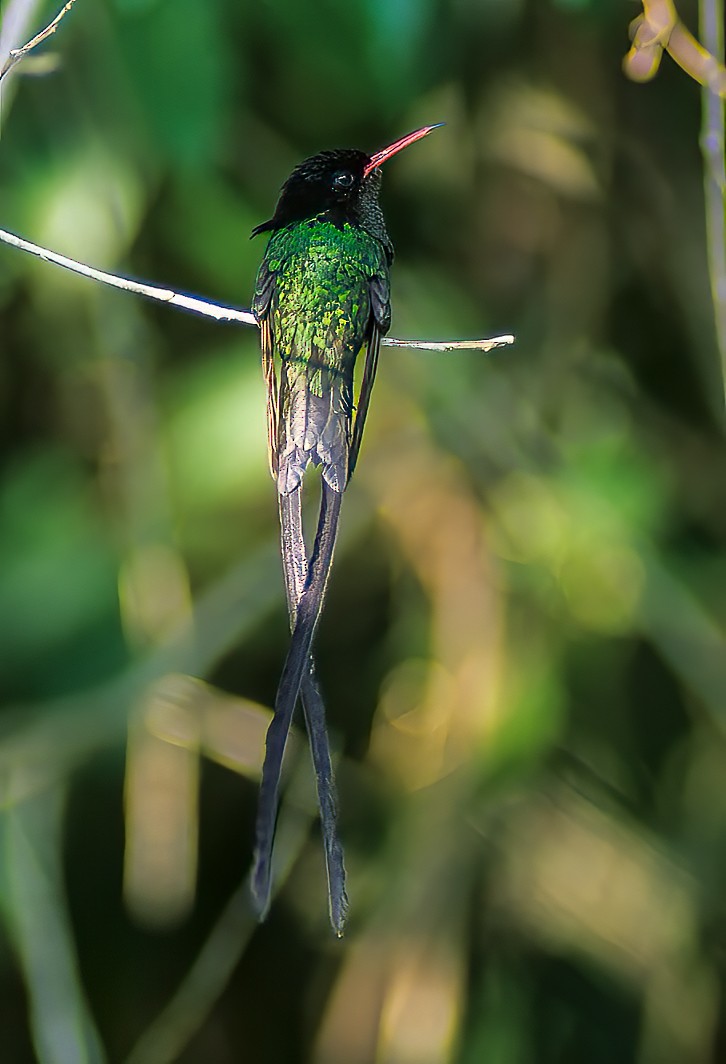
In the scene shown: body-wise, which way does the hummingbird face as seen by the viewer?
away from the camera
